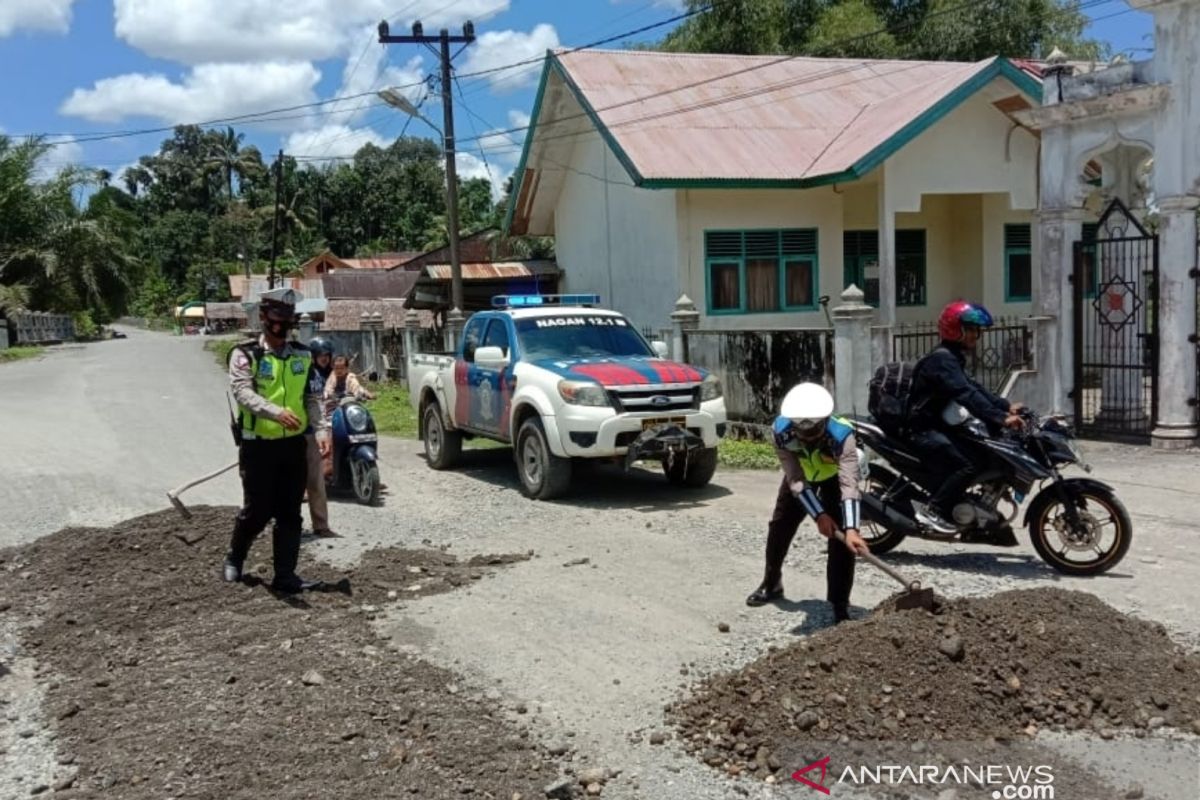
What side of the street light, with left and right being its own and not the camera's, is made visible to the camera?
left

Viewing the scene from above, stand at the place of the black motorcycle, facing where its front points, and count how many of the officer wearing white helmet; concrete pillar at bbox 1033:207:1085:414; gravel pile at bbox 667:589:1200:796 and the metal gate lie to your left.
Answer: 2

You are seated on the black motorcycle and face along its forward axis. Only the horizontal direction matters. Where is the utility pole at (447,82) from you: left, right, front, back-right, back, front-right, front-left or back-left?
back-left

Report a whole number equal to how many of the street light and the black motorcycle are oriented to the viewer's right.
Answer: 1

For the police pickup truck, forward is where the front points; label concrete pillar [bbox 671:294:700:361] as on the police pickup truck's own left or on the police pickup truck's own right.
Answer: on the police pickup truck's own left

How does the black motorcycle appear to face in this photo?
to the viewer's right

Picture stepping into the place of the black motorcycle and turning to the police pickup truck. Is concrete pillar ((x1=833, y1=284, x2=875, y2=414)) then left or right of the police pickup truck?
right

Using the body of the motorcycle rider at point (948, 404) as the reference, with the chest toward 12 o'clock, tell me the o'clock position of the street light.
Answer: The street light is roughly at 8 o'clock from the motorcycle rider.

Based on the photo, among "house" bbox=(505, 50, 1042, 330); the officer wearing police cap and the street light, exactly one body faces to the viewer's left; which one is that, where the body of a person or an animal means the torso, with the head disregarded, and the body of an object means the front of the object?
the street light

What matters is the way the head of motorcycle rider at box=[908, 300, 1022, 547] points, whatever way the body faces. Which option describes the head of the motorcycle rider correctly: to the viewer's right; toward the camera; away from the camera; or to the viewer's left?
to the viewer's right

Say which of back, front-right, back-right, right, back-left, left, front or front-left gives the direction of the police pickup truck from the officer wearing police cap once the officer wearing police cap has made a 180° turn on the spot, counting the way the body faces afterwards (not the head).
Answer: right

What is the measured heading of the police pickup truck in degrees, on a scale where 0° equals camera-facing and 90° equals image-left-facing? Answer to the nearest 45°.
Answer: approximately 315°

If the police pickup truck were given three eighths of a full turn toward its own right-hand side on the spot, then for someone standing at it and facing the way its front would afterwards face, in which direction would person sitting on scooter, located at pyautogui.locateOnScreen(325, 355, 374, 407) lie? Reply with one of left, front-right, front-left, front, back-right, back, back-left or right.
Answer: front

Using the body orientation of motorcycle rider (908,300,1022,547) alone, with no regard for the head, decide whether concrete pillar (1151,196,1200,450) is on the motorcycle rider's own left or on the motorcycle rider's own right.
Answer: on the motorcycle rider's own left

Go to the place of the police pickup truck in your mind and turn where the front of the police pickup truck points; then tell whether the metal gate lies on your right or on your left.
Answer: on your left

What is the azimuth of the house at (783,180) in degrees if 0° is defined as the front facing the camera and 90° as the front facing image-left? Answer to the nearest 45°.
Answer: approximately 315°

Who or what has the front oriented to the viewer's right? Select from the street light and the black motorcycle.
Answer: the black motorcycle
